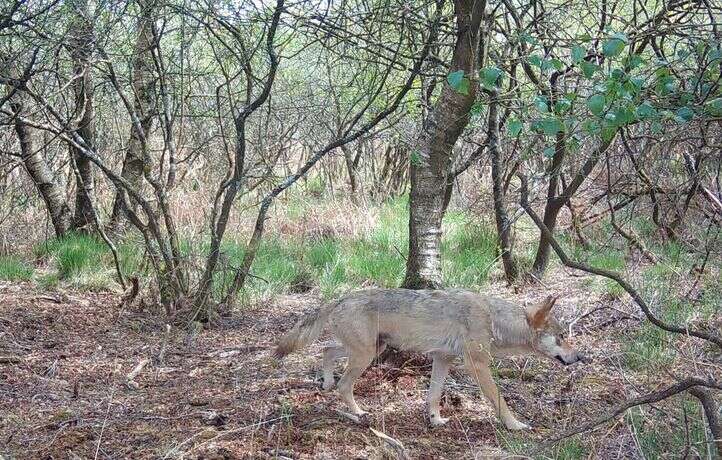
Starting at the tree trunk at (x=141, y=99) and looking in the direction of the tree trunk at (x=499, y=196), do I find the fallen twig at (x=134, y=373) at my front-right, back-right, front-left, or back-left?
front-right

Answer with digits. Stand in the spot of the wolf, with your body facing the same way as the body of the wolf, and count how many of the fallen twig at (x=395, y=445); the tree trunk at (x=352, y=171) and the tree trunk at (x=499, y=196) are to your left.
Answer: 2

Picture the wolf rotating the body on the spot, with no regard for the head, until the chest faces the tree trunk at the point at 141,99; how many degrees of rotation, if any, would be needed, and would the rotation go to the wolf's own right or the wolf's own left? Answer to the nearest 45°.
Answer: approximately 135° to the wolf's own left

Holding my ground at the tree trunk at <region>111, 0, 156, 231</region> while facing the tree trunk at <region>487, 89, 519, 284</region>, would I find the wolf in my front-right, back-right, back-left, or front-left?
front-right

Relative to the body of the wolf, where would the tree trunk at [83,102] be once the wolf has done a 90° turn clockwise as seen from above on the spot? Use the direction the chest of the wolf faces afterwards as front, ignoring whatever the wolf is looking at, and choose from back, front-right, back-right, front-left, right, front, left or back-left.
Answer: back-right

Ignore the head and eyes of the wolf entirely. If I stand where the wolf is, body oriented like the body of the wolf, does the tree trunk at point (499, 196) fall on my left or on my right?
on my left

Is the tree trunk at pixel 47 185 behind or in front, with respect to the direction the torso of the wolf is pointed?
behind

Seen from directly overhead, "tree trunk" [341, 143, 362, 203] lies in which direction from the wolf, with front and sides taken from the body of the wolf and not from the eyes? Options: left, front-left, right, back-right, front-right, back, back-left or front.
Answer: left

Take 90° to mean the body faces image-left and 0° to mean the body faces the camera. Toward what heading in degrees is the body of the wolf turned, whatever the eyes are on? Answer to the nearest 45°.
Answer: approximately 270°

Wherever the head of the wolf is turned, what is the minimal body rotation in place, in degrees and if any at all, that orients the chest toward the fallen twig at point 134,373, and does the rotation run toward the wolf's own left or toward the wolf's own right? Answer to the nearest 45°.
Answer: approximately 180°

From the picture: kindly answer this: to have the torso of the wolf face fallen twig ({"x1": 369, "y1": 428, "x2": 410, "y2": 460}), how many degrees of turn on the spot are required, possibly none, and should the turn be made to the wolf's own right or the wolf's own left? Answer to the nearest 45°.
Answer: approximately 90° to the wolf's own right
